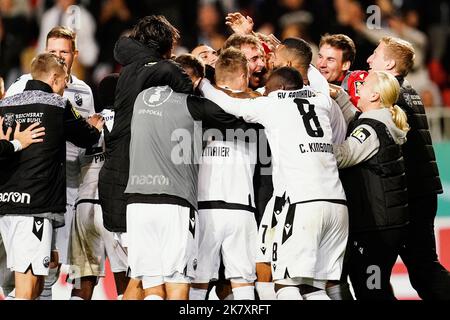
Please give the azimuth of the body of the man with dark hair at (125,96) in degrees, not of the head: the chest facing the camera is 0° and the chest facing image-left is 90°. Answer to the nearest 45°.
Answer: approximately 225°

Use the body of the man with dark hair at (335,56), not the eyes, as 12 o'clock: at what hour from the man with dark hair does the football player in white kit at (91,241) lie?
The football player in white kit is roughly at 1 o'clock from the man with dark hair.

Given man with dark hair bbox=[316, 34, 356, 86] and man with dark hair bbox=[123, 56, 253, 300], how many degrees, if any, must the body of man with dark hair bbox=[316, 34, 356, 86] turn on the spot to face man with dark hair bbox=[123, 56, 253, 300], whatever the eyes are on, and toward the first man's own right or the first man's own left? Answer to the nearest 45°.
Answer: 0° — they already face them

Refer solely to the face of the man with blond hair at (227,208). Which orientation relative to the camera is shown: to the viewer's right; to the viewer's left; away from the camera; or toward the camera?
away from the camera

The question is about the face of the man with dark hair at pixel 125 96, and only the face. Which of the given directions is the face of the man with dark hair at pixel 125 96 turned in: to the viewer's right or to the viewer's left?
to the viewer's right

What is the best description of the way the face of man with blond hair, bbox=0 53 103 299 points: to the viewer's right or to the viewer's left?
to the viewer's right

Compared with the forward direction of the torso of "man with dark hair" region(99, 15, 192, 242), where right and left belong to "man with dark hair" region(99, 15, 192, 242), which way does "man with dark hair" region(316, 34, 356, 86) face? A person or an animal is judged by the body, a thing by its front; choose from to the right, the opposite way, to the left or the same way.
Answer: the opposite way
